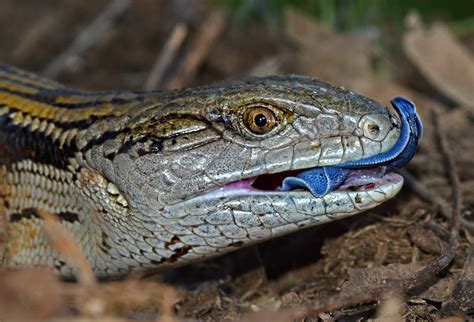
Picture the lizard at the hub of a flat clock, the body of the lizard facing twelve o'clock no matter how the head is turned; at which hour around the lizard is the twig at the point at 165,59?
The twig is roughly at 9 o'clock from the lizard.

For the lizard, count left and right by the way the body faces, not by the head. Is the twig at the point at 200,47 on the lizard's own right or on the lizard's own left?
on the lizard's own left

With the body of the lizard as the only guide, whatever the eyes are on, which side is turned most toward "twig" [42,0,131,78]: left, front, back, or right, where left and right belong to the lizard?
left

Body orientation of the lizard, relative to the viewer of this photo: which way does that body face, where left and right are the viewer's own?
facing to the right of the viewer

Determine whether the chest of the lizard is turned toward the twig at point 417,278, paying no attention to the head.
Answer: yes

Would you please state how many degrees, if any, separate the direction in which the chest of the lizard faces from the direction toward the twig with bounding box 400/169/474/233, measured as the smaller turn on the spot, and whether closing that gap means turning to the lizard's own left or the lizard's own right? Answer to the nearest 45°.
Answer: approximately 45° to the lizard's own left
